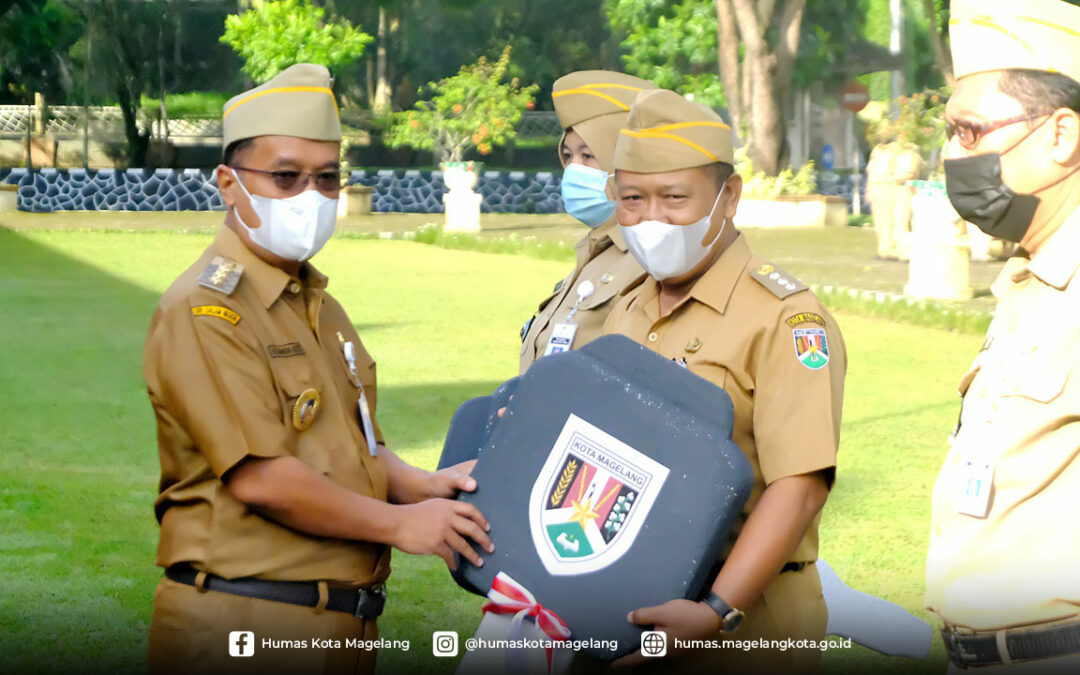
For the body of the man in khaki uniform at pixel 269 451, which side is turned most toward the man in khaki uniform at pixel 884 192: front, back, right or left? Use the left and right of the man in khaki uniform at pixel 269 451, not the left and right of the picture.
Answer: left

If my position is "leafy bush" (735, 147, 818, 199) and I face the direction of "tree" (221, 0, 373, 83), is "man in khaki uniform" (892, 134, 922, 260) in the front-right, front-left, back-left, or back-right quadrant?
back-left

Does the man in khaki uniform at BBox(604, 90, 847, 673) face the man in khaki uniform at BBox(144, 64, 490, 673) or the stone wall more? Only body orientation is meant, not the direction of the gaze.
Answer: the man in khaki uniform

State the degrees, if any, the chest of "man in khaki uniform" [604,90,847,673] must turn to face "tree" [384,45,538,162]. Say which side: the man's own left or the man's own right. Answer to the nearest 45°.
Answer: approximately 135° to the man's own right

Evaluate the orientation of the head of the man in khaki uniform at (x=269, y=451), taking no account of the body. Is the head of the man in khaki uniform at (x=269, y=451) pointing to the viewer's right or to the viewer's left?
to the viewer's right

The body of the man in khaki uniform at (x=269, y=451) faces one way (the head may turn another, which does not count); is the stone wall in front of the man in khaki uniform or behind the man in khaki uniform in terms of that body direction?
behind

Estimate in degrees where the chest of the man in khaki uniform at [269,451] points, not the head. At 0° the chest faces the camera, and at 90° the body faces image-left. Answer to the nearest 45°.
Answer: approximately 315°

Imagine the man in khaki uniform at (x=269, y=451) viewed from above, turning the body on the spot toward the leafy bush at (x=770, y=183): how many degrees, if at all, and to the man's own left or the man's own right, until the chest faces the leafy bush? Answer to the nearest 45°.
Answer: approximately 135° to the man's own left

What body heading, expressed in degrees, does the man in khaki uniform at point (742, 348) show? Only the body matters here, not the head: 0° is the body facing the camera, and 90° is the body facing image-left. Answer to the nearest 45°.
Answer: approximately 45°

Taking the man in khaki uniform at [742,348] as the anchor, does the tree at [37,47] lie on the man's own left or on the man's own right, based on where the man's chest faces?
on the man's own right

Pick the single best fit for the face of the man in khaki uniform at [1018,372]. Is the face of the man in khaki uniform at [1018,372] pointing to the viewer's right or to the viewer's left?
to the viewer's left

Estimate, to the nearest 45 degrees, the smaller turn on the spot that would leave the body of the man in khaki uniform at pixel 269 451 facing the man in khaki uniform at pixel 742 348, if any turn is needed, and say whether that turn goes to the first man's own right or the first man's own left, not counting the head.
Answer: approximately 45° to the first man's own left

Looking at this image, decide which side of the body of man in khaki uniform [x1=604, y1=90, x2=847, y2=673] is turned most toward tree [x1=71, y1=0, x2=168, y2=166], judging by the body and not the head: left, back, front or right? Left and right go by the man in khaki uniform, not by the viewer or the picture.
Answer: right

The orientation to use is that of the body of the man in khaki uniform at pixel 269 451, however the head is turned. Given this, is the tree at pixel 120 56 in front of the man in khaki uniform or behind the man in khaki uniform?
behind

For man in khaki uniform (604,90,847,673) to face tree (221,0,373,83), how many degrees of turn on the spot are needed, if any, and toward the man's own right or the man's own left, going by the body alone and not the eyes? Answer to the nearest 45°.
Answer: approximately 135° to the man's own right
